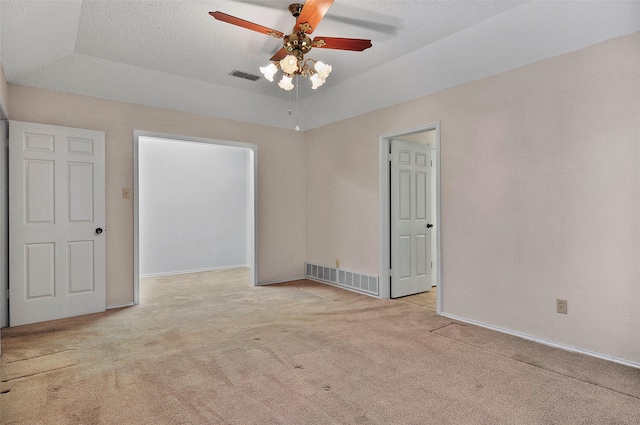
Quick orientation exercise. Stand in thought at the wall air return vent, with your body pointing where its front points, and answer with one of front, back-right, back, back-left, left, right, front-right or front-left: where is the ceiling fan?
front-left

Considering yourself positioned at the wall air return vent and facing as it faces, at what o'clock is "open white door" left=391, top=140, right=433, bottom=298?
The open white door is roughly at 8 o'clock from the wall air return vent.

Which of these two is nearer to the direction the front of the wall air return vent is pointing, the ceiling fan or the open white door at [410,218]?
the ceiling fan

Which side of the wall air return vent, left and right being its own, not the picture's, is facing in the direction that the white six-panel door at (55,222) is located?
front

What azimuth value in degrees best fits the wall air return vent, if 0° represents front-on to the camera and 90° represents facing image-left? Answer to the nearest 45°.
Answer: approximately 45°

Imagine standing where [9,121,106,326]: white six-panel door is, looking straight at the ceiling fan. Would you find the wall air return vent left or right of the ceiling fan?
left

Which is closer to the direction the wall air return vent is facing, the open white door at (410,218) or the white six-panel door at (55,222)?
the white six-panel door
